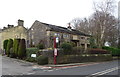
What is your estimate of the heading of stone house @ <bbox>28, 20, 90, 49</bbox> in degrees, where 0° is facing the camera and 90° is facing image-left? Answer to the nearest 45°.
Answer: approximately 315°

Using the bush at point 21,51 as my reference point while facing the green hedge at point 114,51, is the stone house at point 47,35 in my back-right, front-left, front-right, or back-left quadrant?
front-left

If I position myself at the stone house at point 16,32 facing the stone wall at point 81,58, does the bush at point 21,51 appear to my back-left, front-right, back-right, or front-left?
front-right

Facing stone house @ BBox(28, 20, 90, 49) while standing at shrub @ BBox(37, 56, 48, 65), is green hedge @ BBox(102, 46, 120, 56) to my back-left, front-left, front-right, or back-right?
front-right

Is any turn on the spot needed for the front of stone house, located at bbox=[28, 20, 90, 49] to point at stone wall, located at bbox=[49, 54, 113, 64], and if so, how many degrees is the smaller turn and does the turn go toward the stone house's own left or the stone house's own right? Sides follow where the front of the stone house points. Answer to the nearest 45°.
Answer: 0° — it already faces it

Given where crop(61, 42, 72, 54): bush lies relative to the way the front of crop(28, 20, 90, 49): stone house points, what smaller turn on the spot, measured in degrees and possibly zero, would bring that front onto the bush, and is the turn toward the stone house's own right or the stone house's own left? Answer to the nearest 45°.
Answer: approximately 45° to the stone house's own right

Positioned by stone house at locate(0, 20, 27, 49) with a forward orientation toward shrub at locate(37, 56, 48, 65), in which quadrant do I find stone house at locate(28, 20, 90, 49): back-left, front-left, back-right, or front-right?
front-left

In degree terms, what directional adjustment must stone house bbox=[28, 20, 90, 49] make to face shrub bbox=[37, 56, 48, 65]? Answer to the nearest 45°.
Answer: approximately 45° to its right

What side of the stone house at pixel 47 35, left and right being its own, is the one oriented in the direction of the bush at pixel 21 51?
right

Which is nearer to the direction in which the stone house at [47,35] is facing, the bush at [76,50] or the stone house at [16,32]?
the bush
